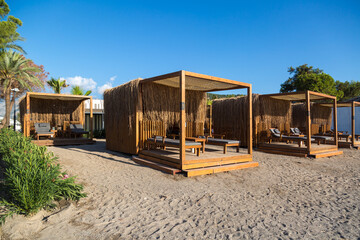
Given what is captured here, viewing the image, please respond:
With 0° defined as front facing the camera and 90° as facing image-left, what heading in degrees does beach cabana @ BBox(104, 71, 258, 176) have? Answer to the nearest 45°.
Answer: approximately 315°

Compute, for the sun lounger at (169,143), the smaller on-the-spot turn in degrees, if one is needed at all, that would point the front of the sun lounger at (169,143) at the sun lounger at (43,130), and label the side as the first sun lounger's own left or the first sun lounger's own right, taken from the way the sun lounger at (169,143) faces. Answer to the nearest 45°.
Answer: approximately 180°

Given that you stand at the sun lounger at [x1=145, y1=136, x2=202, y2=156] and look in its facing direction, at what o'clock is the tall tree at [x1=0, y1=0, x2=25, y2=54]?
The tall tree is roughly at 6 o'clock from the sun lounger.

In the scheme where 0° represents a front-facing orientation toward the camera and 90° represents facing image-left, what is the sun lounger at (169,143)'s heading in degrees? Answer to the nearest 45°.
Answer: approximately 315°

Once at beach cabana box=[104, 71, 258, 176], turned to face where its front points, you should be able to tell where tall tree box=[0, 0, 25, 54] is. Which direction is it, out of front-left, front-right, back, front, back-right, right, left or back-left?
back

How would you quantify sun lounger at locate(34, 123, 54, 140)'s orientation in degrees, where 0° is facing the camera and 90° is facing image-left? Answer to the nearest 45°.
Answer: approximately 315°

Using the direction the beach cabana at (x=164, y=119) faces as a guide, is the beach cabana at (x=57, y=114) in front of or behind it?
behind
